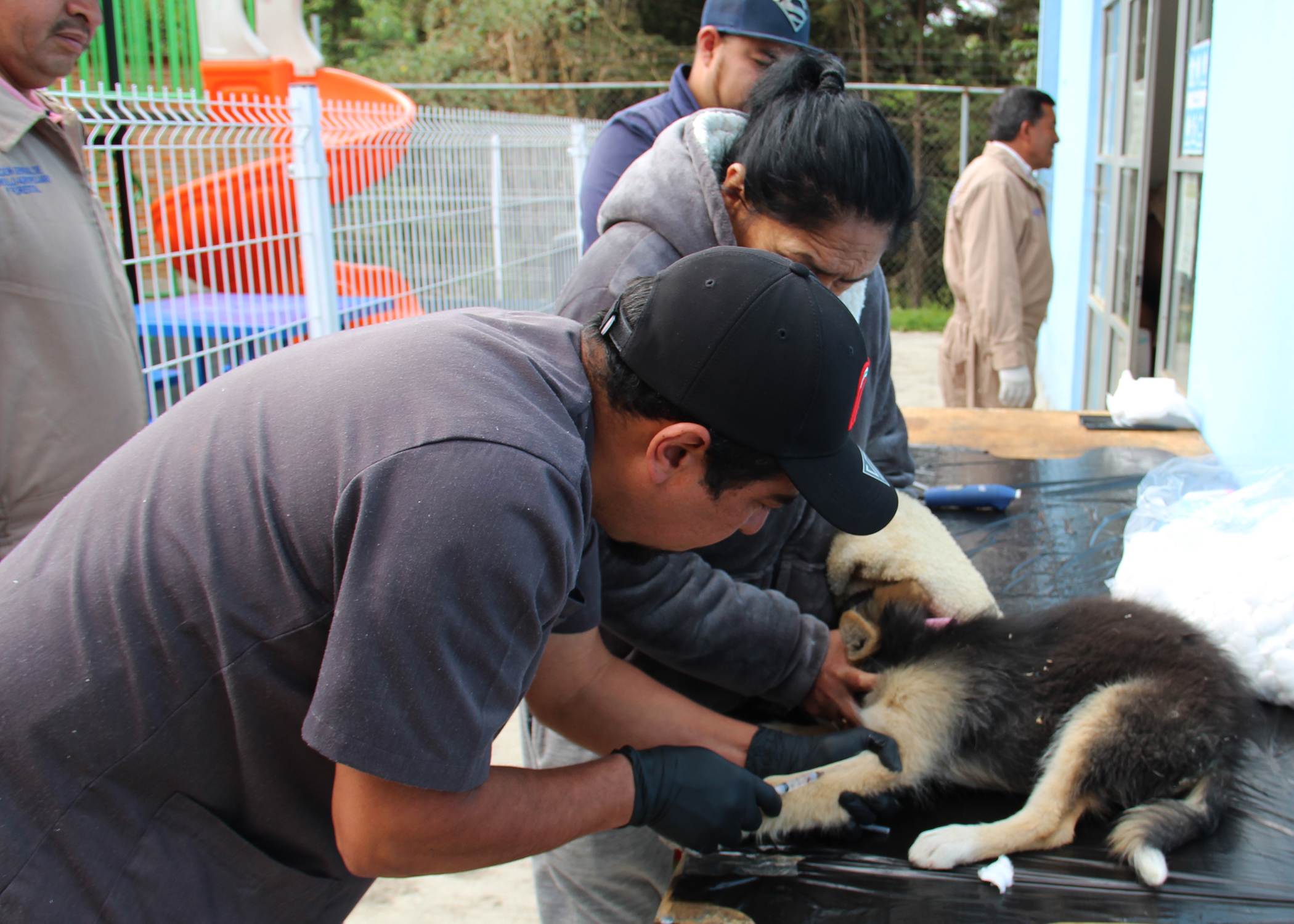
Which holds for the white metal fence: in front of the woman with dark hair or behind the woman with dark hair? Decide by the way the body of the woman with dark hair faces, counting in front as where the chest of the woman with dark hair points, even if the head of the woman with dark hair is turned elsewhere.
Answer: behind

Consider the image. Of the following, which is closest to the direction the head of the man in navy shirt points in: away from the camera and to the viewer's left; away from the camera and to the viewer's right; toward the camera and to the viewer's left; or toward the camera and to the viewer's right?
toward the camera and to the viewer's right

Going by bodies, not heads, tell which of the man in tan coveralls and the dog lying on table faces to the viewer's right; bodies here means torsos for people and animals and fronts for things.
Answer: the man in tan coveralls

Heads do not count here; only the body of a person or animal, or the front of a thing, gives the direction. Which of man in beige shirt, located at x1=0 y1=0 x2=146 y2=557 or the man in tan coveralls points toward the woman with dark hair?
the man in beige shirt

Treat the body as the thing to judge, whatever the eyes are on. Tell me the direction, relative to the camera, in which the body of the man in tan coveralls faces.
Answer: to the viewer's right

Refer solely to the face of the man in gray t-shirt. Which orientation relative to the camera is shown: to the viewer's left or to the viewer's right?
to the viewer's right

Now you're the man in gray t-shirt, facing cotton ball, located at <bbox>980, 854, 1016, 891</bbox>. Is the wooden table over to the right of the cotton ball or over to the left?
left

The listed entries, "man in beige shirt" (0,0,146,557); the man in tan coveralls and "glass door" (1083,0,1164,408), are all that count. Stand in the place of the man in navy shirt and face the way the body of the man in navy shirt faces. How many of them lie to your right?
1

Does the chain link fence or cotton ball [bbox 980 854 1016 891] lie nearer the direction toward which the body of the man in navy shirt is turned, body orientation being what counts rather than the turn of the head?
the cotton ball

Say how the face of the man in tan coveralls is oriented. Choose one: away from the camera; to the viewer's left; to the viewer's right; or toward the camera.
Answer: to the viewer's right

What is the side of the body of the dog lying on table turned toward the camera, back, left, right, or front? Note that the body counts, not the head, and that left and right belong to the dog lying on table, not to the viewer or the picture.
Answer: left

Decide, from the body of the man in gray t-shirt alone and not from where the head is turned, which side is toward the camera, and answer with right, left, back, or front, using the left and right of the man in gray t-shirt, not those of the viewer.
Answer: right

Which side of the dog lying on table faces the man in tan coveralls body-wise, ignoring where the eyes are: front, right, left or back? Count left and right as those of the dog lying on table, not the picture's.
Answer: right

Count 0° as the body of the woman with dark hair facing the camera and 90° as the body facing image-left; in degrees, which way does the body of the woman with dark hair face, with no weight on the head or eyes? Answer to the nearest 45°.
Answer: approximately 315°
